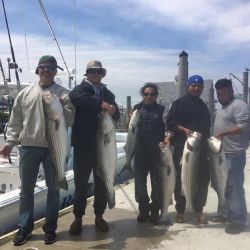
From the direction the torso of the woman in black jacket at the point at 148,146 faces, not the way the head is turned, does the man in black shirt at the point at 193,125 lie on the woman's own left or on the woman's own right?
on the woman's own left

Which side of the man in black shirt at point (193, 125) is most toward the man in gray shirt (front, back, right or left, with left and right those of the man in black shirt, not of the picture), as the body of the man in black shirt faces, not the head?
left

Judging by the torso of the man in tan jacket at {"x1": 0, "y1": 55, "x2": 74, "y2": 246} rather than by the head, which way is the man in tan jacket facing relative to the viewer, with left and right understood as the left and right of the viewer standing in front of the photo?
facing the viewer

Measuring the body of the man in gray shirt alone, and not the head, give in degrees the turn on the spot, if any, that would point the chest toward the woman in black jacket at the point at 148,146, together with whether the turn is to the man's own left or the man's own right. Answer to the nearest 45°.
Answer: approximately 45° to the man's own right

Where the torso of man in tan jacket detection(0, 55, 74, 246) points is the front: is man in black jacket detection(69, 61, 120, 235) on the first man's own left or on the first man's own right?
on the first man's own left

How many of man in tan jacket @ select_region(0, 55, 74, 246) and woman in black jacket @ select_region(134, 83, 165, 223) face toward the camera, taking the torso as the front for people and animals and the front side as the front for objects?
2

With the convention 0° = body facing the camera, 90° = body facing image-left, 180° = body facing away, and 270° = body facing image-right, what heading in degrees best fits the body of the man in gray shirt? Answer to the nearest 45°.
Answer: approximately 45°

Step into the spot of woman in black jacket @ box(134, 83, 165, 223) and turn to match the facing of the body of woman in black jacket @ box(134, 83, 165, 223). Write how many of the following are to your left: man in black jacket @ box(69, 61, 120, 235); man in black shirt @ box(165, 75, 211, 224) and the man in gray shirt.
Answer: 2

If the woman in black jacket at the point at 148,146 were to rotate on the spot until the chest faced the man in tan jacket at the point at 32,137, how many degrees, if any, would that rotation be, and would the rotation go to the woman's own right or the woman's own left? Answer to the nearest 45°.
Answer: approximately 45° to the woman's own right

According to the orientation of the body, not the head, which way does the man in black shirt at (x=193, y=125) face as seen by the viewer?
toward the camera
